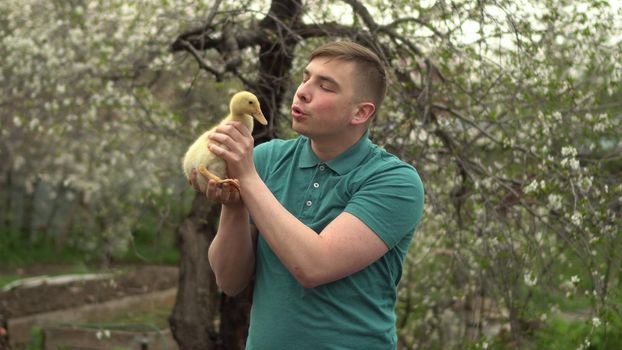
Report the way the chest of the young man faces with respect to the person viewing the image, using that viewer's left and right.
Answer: facing the viewer and to the left of the viewer

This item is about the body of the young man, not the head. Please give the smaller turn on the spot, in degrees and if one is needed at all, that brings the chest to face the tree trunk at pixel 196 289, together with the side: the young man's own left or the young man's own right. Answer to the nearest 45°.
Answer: approximately 135° to the young man's own right

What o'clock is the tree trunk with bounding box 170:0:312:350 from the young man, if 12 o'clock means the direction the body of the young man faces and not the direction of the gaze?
The tree trunk is roughly at 4 o'clock from the young man.
